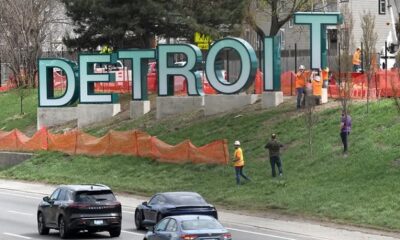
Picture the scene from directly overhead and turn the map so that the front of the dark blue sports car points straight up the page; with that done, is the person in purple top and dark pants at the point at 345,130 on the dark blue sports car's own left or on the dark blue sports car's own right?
on the dark blue sports car's own right

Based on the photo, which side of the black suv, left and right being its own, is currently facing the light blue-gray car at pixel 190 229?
back

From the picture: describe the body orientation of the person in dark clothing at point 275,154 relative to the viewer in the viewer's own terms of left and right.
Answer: facing away from the viewer

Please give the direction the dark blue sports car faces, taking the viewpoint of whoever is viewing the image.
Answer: facing away from the viewer and to the left of the viewer

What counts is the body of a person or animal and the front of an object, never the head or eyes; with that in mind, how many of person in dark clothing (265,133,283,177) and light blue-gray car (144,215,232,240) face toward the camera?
0

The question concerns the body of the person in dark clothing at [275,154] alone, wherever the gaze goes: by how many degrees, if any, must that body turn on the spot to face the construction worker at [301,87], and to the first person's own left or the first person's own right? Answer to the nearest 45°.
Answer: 0° — they already face them

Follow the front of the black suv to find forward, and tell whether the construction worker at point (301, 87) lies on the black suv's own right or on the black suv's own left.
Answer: on the black suv's own right

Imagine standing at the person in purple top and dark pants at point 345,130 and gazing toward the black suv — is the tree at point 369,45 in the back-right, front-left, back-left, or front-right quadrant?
back-right

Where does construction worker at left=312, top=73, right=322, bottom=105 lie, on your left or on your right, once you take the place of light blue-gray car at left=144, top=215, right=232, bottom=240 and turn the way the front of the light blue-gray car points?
on your right

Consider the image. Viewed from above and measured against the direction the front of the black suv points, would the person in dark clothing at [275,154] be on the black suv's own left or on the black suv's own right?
on the black suv's own right

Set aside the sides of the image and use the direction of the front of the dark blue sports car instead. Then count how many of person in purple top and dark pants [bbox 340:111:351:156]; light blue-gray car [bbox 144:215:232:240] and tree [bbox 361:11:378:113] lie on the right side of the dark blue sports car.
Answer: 2
